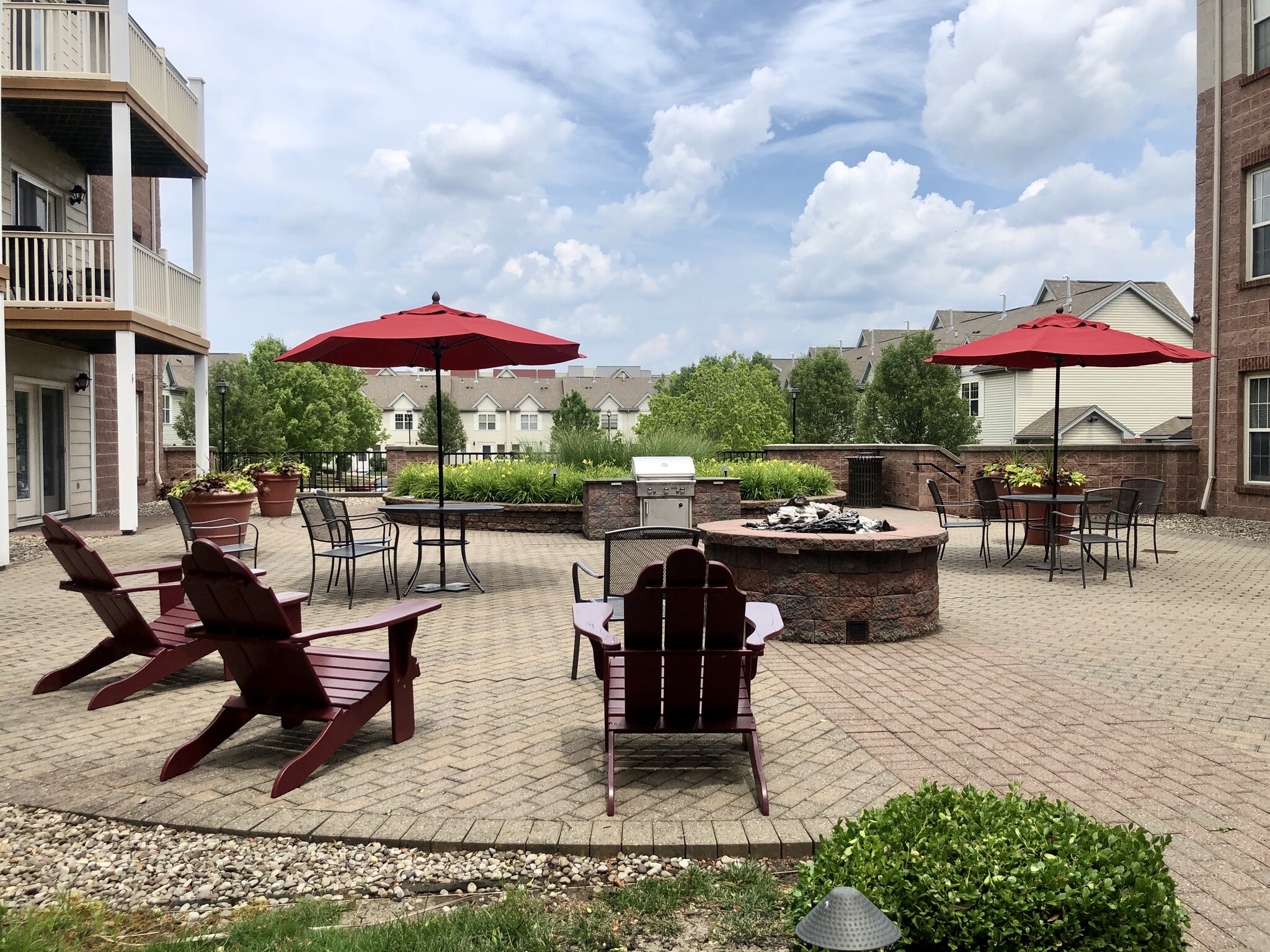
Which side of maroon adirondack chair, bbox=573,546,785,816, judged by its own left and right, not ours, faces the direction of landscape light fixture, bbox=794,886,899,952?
back

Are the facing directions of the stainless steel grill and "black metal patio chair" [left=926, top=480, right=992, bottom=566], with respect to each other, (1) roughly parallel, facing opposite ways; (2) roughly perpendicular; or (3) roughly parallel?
roughly perpendicular

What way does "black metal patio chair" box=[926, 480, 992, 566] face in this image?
to the viewer's right

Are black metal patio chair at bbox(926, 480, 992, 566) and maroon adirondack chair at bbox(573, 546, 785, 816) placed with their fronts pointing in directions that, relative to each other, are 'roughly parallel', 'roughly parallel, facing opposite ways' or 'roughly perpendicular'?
roughly perpendicular

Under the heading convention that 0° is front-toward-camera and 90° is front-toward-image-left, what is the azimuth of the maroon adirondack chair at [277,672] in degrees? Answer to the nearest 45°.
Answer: approximately 225°

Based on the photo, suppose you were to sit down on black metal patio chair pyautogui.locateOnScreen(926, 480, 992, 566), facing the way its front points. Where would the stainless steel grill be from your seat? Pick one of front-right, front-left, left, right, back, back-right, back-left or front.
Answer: back

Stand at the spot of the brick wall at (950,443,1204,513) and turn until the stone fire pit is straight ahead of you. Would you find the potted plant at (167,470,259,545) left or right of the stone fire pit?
right

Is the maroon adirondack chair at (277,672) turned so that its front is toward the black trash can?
yes

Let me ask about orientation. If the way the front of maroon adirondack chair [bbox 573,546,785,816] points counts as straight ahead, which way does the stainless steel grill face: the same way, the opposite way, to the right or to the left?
the opposite way

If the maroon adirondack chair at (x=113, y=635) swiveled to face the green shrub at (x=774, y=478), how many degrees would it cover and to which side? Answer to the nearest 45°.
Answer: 0° — it already faces it

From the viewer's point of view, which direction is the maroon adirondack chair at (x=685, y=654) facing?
away from the camera
